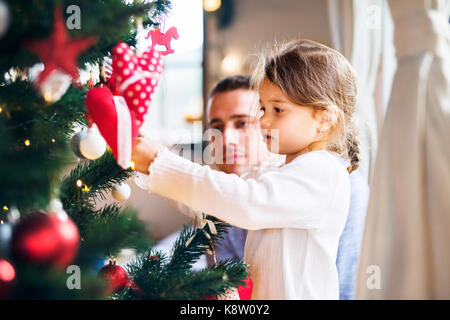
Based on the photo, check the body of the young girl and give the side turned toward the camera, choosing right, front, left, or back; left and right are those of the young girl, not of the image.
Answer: left

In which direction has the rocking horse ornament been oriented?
to the viewer's right

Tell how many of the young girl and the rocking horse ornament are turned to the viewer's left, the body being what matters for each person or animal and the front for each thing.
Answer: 1

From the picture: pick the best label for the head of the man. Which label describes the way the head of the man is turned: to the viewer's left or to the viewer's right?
to the viewer's left

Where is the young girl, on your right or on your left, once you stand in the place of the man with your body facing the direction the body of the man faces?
on your left

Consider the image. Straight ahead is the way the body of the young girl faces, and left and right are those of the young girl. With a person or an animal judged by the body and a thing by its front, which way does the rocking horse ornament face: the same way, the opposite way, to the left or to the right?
the opposite way

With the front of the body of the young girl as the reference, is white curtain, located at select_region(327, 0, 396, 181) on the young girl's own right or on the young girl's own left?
on the young girl's own right
